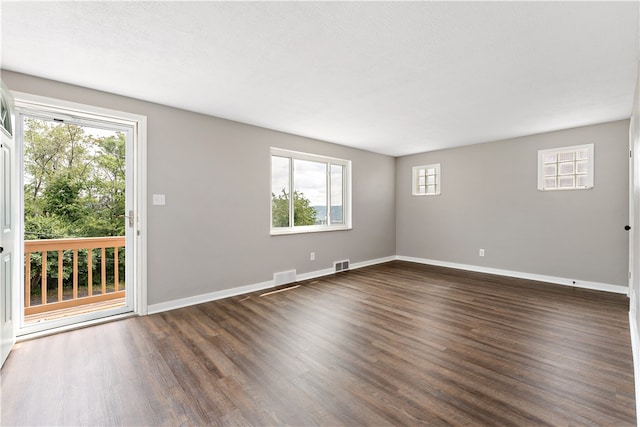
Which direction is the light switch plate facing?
toward the camera

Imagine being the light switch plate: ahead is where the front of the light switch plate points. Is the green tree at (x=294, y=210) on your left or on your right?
on your left

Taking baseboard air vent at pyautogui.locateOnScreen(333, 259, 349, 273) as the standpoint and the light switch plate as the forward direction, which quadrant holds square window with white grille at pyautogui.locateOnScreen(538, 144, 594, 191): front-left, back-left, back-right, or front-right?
back-left

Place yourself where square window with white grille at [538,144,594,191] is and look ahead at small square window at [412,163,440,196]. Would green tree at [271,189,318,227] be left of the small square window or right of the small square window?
left

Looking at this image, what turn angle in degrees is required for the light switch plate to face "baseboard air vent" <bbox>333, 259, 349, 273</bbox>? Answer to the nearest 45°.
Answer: approximately 90° to its left

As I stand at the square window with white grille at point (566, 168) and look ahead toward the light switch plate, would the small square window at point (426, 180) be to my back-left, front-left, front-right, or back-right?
front-right

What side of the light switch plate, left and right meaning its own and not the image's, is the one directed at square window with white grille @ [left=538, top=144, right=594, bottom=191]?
left

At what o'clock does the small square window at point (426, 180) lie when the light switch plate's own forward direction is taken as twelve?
The small square window is roughly at 9 o'clock from the light switch plate.
